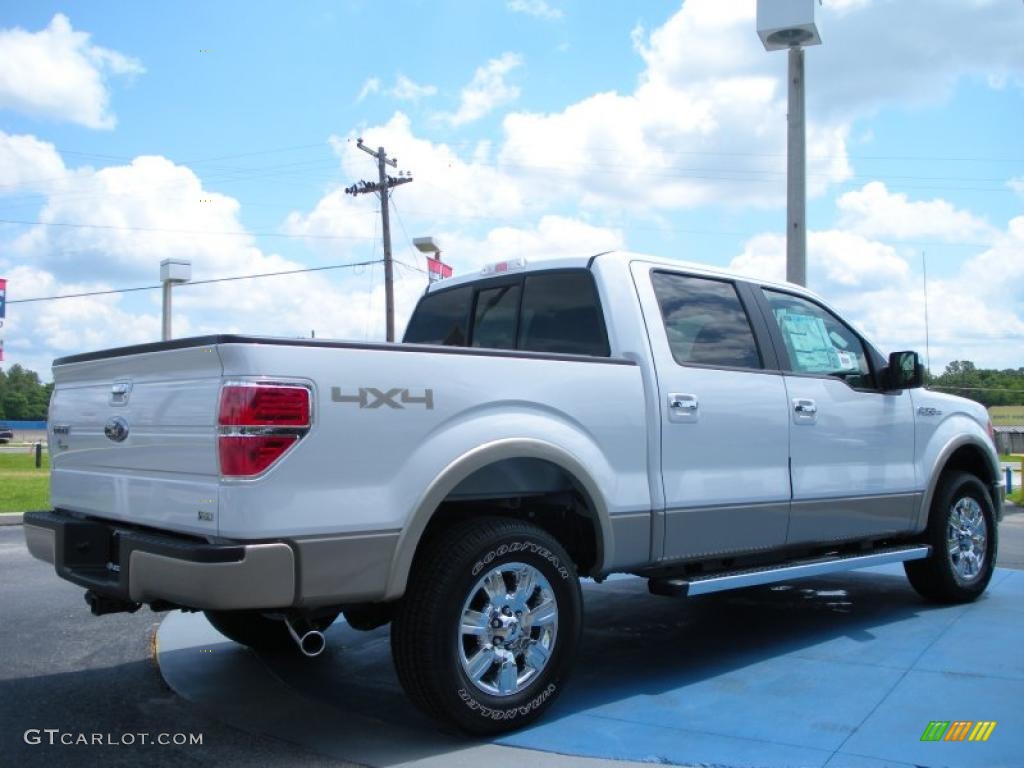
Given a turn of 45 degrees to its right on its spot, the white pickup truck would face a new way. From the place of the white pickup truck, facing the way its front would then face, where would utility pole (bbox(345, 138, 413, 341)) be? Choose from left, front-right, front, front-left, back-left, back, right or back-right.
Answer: left

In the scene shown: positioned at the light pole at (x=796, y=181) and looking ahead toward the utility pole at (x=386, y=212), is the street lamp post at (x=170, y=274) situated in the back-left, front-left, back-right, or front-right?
front-left

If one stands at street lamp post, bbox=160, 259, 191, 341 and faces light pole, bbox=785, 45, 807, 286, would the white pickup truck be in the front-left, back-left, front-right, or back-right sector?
front-right

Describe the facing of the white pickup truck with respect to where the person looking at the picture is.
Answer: facing away from the viewer and to the right of the viewer

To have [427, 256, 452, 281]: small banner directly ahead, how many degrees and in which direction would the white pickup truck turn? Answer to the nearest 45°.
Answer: approximately 45° to its left

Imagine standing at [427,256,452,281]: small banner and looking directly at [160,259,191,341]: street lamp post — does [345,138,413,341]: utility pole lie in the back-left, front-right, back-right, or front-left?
front-right

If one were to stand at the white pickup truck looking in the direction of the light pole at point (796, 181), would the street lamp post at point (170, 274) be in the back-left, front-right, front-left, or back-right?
front-left

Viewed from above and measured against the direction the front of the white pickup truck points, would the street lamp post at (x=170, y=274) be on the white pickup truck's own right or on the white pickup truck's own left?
on the white pickup truck's own left

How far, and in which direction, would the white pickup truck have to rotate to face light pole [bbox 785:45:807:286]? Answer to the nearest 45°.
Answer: approximately 45° to its left
